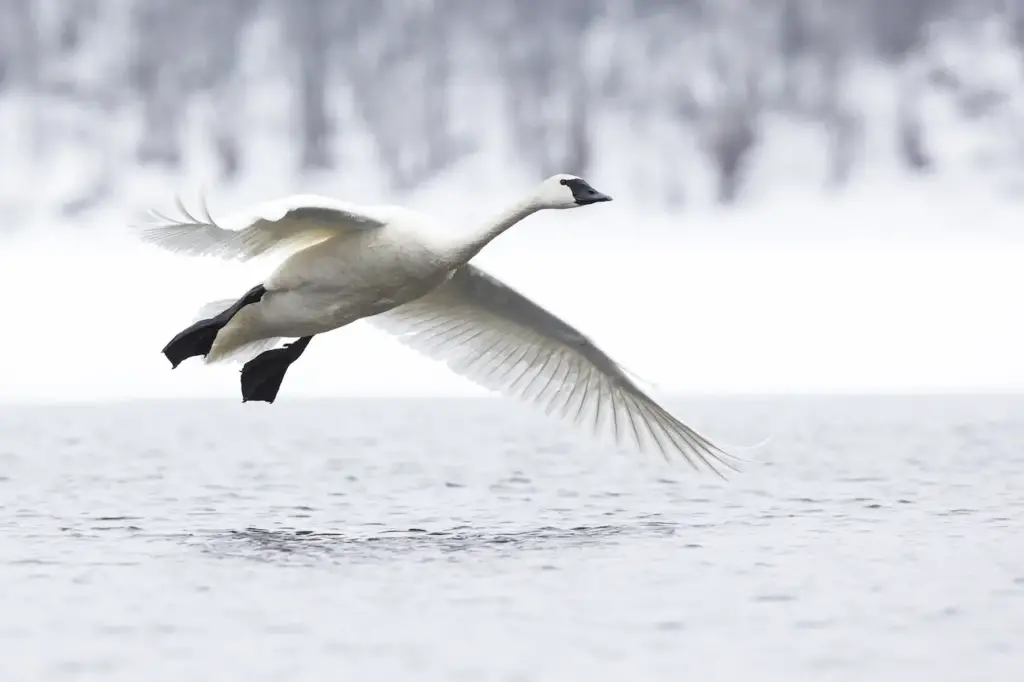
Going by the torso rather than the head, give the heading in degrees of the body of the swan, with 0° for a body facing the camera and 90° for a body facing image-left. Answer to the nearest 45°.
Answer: approximately 315°
